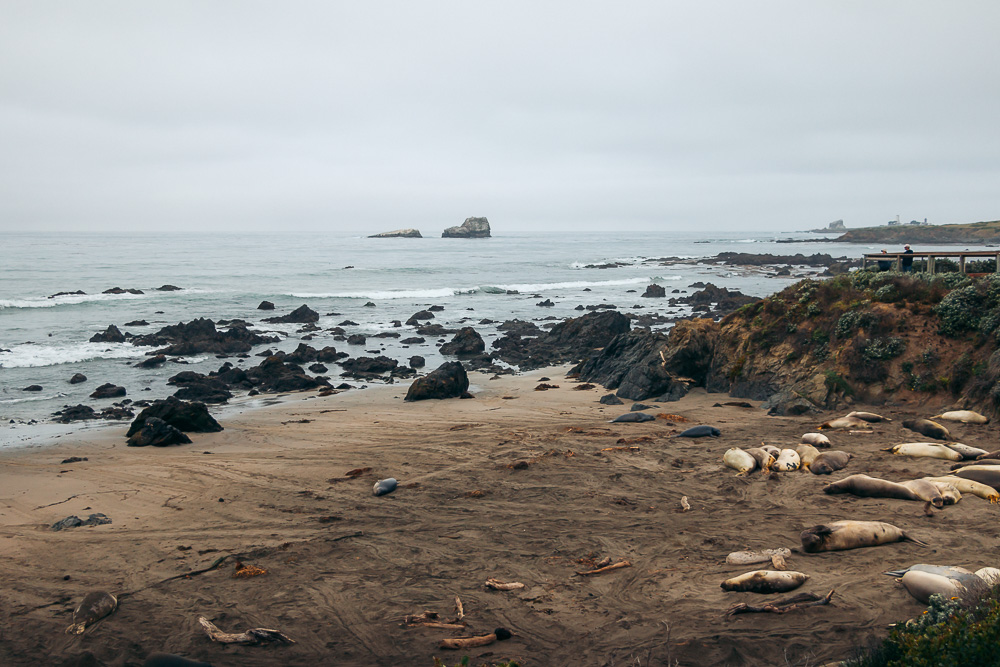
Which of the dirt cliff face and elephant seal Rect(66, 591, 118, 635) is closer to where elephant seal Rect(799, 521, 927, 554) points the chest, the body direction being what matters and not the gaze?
the elephant seal

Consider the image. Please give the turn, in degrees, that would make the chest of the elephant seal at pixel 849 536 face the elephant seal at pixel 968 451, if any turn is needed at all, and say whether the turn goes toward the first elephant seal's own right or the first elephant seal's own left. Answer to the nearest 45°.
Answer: approximately 90° to the first elephant seal's own right

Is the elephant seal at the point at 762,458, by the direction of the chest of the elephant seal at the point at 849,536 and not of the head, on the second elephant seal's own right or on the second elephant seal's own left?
on the second elephant seal's own right

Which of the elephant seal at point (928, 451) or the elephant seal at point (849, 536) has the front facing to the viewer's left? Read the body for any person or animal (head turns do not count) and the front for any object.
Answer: the elephant seal at point (849, 536)

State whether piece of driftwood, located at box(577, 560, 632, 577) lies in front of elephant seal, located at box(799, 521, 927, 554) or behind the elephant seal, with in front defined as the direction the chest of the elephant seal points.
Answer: in front

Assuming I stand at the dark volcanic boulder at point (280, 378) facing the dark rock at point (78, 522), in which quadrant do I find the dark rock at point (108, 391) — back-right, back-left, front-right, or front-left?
front-right

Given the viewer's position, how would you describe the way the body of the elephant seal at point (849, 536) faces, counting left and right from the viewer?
facing to the left of the viewer

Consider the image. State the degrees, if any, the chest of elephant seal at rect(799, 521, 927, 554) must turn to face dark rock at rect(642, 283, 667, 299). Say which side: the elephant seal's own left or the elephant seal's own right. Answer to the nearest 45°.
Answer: approximately 90° to the elephant seal's own right

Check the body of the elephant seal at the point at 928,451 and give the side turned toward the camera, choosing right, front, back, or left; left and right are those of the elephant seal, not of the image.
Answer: right

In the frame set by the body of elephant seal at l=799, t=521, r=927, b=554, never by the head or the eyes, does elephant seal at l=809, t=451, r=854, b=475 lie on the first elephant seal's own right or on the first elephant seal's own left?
on the first elephant seal's own right
